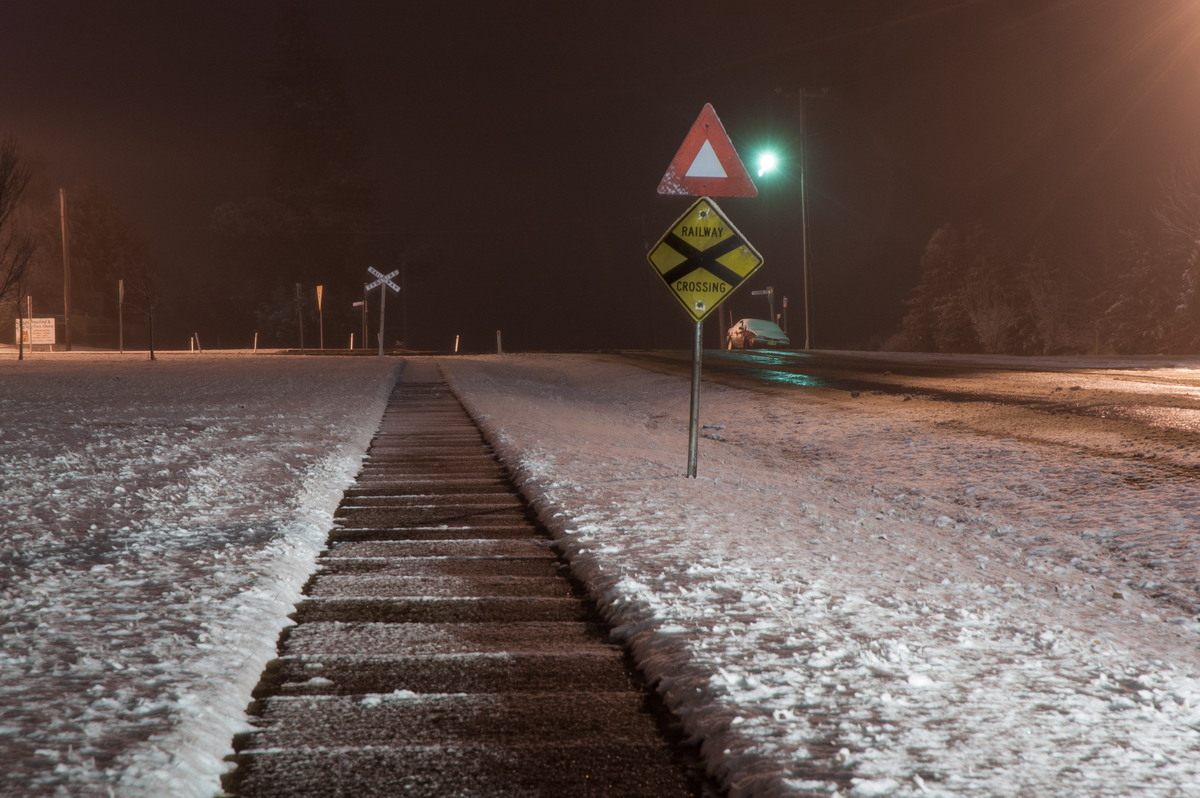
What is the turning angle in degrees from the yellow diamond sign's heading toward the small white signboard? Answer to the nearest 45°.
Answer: approximately 135° to its right

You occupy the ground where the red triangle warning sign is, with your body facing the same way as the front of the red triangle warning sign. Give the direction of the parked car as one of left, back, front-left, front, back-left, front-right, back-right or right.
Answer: back

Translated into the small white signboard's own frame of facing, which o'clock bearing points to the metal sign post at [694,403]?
The metal sign post is roughly at 12 o'clock from the small white signboard.

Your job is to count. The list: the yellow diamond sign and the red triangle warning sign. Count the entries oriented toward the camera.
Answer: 2

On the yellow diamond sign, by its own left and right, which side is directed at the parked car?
back
